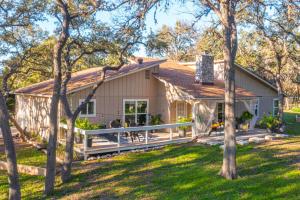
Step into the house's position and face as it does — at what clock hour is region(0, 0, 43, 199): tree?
The tree is roughly at 2 o'clock from the house.

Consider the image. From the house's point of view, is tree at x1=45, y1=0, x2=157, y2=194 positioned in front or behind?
in front

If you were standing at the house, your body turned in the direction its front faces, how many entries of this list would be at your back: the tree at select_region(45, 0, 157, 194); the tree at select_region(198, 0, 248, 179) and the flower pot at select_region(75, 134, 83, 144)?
0

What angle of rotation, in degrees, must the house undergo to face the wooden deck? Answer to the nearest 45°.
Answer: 0° — it already faces it

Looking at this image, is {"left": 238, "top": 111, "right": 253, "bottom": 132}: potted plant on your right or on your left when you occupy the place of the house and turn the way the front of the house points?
on your left

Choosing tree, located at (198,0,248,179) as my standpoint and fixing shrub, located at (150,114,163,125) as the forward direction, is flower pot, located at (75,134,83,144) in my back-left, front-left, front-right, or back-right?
front-left

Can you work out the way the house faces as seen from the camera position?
facing the viewer

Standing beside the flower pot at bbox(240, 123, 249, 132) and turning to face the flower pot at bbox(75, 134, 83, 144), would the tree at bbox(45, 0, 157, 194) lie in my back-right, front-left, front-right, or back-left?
front-left

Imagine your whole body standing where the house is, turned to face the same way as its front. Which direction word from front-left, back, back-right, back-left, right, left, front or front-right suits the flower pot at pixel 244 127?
left

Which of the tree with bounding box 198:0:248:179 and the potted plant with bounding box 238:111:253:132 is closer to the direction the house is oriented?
the tree

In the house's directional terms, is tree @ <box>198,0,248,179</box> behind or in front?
in front
